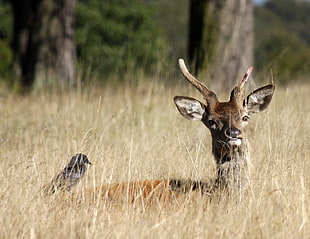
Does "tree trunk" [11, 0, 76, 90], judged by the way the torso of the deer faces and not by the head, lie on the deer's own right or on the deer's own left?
on the deer's own left

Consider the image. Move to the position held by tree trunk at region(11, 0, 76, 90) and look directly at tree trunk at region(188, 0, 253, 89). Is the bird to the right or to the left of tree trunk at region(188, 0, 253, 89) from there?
right

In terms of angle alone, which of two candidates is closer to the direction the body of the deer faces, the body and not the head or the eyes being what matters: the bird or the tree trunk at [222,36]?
the tree trunk

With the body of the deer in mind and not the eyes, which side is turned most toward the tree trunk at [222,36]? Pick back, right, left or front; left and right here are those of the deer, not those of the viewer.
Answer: left

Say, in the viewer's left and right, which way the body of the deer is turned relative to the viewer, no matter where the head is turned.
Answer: facing to the right of the viewer

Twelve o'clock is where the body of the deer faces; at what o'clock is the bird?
The bird is roughly at 6 o'clock from the deer.

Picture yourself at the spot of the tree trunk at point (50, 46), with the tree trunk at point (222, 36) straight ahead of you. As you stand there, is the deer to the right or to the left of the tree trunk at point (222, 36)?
right
